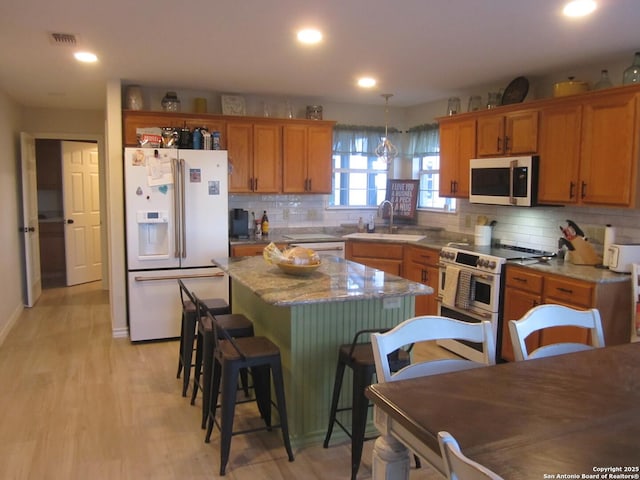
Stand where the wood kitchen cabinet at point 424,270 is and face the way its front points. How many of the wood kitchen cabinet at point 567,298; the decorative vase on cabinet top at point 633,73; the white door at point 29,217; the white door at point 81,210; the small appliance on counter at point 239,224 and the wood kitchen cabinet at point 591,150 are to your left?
3

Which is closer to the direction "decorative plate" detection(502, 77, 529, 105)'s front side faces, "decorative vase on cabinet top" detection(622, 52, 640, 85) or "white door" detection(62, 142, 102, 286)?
the white door

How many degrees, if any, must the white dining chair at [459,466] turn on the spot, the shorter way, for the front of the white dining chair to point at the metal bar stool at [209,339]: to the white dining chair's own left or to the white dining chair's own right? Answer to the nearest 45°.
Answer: approximately 90° to the white dining chair's own left

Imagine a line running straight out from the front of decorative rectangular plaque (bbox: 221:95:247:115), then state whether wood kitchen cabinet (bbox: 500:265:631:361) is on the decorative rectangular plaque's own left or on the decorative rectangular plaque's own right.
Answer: on the decorative rectangular plaque's own left

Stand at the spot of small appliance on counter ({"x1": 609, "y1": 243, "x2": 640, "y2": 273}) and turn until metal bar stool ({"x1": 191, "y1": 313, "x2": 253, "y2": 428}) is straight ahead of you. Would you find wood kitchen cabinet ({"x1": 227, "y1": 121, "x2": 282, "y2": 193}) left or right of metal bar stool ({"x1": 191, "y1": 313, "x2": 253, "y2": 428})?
right

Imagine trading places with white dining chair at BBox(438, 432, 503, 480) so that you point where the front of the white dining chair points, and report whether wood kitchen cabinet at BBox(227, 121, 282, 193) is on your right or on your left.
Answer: on your left

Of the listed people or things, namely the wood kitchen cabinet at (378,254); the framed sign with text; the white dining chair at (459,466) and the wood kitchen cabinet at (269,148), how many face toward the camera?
3

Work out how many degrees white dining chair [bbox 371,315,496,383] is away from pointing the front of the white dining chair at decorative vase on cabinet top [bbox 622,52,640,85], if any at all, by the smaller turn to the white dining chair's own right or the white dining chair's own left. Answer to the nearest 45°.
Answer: approximately 90° to the white dining chair's own left

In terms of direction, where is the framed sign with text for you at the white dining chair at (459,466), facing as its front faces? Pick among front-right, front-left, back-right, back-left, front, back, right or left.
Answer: front-left

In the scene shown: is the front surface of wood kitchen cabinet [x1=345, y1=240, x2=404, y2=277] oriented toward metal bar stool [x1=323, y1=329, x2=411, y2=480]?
yes

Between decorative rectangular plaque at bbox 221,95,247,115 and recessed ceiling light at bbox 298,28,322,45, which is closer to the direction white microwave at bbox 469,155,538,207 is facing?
the recessed ceiling light
